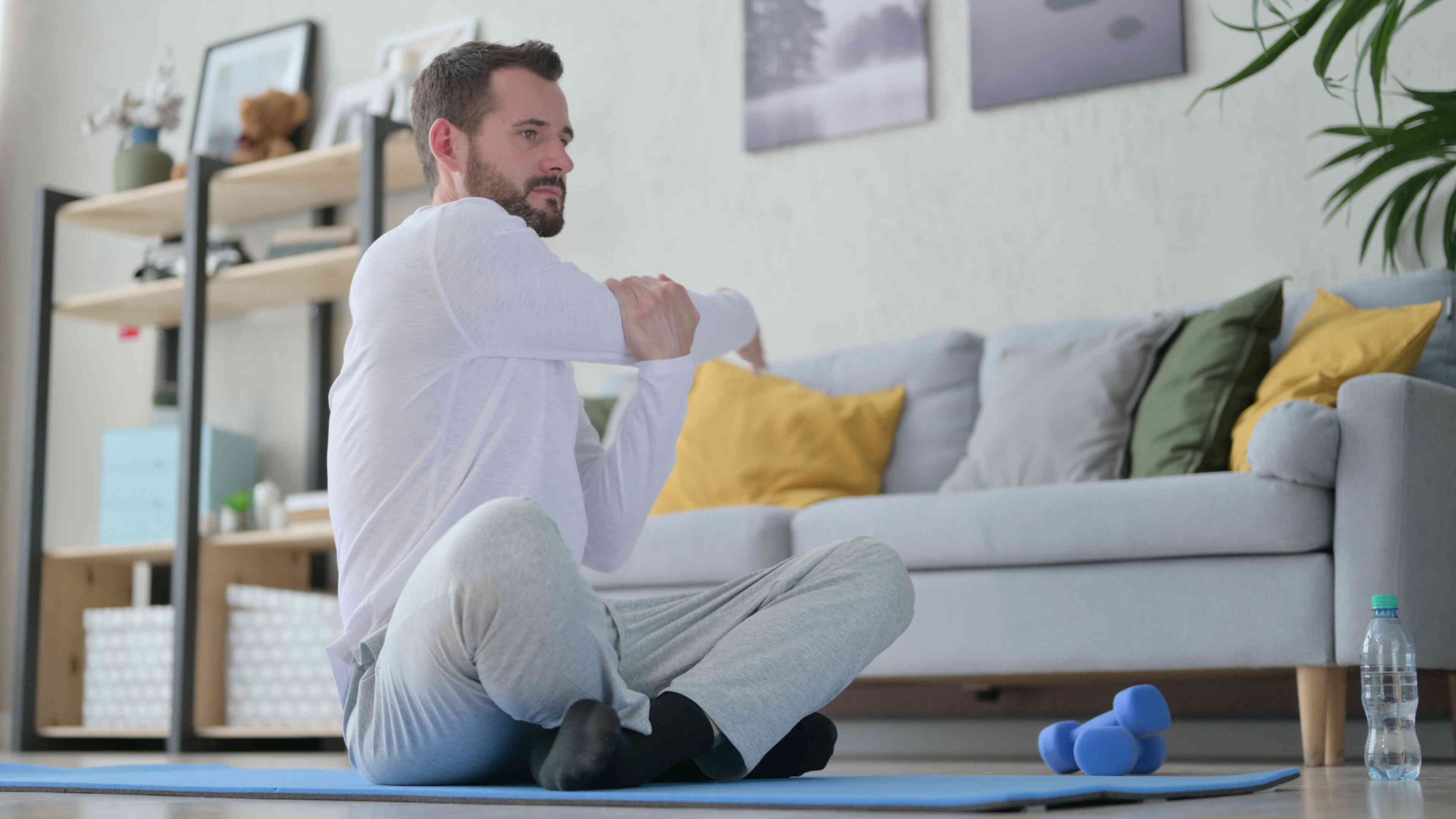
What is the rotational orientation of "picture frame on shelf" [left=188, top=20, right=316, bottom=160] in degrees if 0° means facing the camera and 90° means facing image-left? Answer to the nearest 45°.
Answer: approximately 45°

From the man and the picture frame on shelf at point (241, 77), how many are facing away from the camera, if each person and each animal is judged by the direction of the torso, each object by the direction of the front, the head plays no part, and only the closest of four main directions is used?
0

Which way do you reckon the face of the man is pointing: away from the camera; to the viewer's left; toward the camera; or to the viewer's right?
to the viewer's right

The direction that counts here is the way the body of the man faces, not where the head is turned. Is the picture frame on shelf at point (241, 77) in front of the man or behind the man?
behind

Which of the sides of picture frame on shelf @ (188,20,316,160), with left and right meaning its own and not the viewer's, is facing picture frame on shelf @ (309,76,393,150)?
left

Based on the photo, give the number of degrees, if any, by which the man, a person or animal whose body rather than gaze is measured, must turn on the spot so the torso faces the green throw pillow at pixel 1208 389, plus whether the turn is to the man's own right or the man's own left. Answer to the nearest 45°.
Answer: approximately 90° to the man's own left

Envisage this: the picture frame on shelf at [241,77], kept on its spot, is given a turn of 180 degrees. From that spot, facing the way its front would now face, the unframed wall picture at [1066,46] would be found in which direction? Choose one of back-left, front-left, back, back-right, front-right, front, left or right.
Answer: right

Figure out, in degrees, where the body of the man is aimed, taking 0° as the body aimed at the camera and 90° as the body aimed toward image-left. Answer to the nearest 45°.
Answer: approximately 315°

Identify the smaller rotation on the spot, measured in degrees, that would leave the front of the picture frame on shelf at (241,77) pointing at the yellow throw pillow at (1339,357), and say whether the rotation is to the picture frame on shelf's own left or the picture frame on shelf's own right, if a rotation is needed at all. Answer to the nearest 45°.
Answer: approximately 90° to the picture frame on shelf's own left

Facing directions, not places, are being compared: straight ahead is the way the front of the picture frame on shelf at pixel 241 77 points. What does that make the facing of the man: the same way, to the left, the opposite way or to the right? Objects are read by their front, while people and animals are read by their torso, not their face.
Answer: to the left

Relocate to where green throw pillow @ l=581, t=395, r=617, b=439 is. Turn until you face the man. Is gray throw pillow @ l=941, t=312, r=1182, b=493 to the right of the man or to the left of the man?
left
